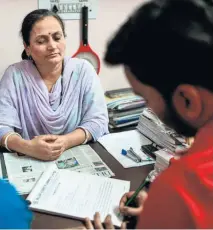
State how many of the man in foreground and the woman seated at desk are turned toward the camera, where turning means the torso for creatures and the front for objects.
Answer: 1

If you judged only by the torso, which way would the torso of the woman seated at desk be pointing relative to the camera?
toward the camera

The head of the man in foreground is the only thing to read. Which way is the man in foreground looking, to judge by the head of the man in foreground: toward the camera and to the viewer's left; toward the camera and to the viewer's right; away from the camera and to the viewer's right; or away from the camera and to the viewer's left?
away from the camera and to the viewer's left

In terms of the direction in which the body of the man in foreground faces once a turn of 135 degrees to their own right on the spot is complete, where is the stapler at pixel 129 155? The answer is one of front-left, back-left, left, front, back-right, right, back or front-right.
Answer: left

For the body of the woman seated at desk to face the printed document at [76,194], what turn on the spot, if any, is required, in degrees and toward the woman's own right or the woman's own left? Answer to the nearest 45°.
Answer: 0° — they already face it

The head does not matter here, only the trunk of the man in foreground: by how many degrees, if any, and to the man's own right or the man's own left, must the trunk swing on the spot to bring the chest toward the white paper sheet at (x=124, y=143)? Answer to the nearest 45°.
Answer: approximately 45° to the man's own right

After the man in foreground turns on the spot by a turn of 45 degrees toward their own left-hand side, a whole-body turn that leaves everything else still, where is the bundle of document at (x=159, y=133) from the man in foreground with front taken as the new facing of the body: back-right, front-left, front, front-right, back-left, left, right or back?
right

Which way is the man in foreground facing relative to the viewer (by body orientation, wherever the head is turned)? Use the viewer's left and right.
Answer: facing away from the viewer and to the left of the viewer
